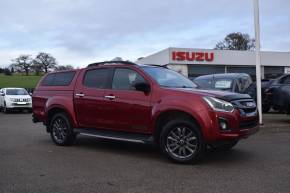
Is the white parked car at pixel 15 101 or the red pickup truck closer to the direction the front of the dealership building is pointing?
the red pickup truck

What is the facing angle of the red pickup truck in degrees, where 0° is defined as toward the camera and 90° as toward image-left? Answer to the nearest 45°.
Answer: approximately 315°

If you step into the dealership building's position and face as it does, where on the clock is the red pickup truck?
The red pickup truck is roughly at 12 o'clock from the dealership building.

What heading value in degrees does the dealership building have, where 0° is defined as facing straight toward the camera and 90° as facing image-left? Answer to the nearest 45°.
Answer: approximately 0°

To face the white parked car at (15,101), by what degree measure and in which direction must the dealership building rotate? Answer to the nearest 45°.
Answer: approximately 45° to its right

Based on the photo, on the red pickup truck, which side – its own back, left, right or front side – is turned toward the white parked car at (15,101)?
back
